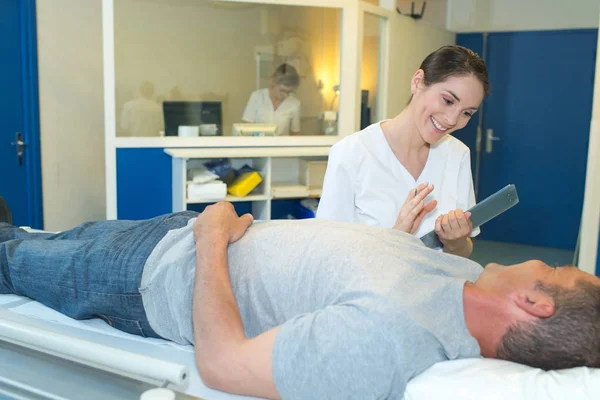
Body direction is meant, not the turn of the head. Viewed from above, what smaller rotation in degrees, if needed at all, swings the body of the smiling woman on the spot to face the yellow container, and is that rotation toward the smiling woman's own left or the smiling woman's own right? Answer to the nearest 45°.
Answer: approximately 180°

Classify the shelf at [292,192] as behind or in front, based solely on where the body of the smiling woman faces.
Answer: behind

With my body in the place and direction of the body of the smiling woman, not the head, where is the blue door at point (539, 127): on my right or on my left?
on my left

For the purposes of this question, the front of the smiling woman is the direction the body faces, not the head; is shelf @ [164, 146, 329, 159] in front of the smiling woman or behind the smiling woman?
behind

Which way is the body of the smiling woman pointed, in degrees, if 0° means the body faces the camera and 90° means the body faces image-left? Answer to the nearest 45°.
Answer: approximately 315°
